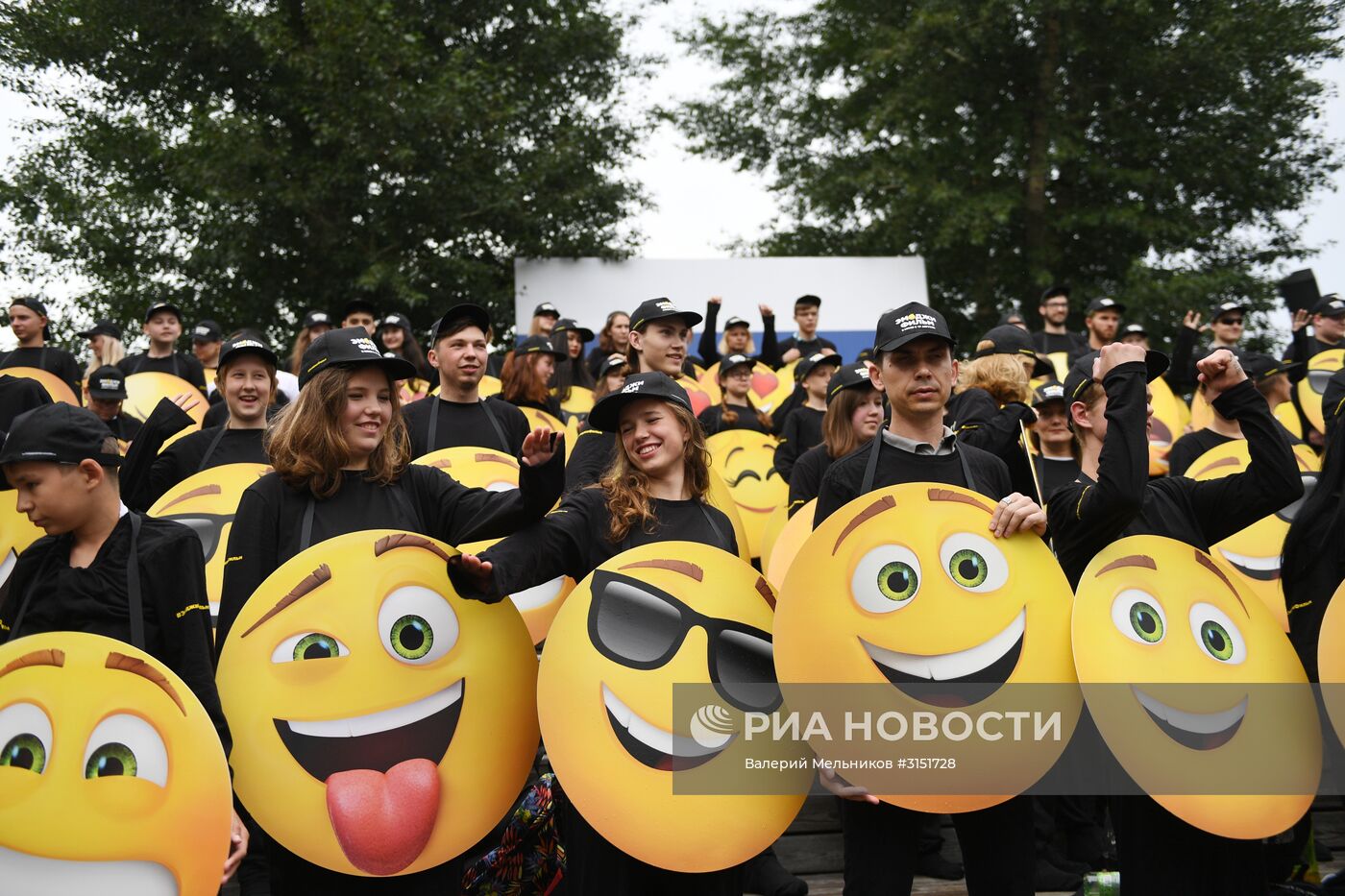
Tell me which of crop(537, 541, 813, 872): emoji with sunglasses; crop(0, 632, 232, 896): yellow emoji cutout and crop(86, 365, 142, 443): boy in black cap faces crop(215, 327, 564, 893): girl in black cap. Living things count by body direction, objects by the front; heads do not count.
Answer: the boy in black cap

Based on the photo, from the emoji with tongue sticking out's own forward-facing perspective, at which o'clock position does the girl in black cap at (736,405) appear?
The girl in black cap is roughly at 7 o'clock from the emoji with tongue sticking out.

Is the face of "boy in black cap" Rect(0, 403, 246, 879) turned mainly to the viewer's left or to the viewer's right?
to the viewer's left

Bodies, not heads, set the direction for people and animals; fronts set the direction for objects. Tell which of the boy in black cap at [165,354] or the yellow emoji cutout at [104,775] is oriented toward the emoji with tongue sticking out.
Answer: the boy in black cap

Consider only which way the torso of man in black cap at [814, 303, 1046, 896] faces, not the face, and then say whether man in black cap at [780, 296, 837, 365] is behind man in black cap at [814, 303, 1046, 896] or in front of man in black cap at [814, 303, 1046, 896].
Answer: behind

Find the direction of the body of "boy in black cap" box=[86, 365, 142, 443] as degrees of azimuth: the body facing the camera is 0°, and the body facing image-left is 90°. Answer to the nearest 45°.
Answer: approximately 0°
